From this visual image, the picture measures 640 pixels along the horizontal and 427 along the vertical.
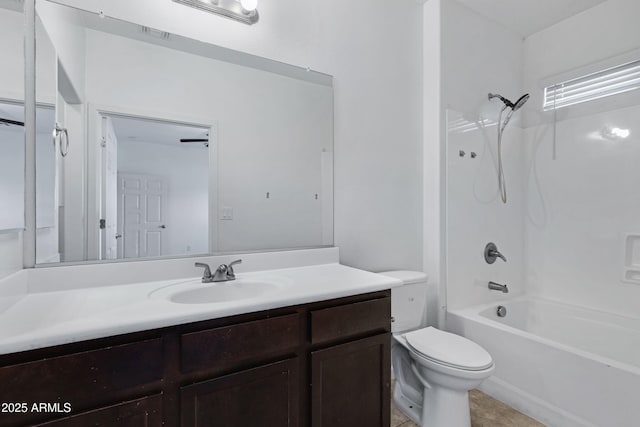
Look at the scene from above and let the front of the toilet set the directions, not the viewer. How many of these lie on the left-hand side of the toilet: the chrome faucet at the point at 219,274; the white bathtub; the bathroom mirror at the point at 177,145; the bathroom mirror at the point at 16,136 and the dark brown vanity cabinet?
1

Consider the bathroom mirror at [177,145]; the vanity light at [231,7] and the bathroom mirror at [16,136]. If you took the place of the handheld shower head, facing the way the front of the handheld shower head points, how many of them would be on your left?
0

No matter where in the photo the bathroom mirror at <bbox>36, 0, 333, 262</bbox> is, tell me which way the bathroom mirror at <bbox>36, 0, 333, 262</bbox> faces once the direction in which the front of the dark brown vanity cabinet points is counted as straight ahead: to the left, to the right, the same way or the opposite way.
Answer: the same way

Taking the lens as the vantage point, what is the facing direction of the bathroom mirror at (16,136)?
facing the viewer and to the right of the viewer

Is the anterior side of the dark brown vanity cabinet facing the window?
no

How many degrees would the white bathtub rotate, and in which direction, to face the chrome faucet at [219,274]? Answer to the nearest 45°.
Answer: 0° — it already faces it

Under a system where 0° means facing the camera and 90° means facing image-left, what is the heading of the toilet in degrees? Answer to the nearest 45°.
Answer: approximately 315°

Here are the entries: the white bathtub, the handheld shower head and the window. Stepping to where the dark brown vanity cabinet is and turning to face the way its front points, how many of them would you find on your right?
0

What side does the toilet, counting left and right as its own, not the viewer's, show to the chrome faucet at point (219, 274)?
right

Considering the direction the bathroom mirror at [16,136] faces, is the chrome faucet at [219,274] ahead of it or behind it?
ahead

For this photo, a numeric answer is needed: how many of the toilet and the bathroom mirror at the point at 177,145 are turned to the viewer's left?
0
